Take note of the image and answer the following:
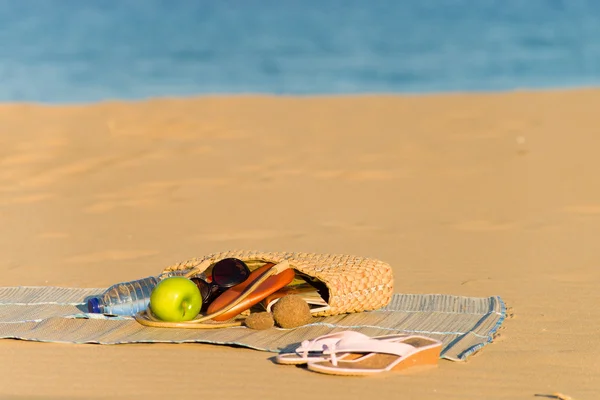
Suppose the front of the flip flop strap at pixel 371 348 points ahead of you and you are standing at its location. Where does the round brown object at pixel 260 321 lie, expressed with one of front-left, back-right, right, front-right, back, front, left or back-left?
front-right

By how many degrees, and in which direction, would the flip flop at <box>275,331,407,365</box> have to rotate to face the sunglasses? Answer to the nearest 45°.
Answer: approximately 45° to its right

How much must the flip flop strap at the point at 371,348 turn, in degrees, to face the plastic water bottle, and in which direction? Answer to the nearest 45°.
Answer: approximately 45° to its right

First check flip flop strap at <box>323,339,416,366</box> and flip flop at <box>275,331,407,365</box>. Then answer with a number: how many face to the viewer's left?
2

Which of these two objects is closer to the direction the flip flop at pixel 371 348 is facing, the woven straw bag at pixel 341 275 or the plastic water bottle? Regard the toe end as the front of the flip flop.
the plastic water bottle

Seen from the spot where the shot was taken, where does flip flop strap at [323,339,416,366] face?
facing to the left of the viewer

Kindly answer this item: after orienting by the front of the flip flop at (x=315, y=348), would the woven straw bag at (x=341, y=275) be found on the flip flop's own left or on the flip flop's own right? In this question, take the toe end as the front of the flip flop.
on the flip flop's own right

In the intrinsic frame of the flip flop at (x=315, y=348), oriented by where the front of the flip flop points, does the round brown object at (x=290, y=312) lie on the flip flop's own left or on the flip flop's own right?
on the flip flop's own right

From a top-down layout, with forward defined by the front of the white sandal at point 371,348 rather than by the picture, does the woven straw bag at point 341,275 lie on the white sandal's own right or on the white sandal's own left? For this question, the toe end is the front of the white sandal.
on the white sandal's own right

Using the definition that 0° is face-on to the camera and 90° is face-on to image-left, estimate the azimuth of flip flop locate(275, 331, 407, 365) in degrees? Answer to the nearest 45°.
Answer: approximately 90°
